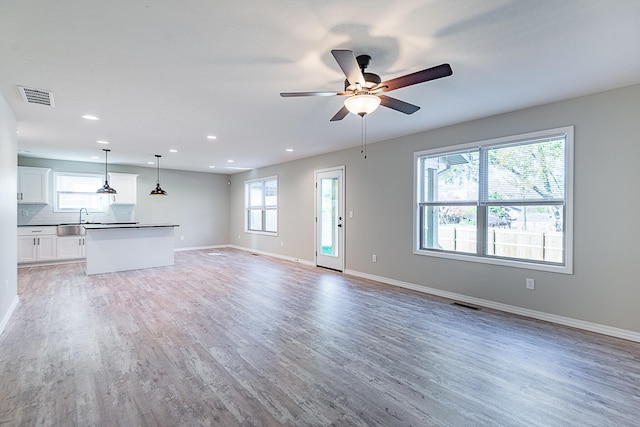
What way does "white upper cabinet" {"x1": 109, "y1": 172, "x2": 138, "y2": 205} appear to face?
toward the camera

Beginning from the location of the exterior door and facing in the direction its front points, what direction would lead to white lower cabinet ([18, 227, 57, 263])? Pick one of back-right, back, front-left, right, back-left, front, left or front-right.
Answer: front-right

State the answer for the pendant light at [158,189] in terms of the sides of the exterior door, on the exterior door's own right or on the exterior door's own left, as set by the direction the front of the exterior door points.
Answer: on the exterior door's own right

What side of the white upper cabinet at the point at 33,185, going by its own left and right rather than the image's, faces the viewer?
front

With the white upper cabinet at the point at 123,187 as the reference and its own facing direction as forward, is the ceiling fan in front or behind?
in front

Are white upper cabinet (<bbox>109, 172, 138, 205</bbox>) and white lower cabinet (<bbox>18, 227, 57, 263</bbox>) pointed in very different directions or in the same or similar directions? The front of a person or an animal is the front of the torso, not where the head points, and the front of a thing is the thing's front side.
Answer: same or similar directions

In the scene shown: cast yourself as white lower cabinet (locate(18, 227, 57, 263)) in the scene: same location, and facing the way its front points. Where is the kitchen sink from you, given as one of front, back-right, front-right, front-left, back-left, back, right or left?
left

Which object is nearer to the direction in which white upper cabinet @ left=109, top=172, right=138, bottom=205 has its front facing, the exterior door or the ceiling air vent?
the ceiling air vent

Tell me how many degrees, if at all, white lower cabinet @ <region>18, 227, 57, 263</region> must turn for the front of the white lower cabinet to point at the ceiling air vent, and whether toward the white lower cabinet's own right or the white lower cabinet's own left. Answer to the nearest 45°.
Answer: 0° — it already faces it

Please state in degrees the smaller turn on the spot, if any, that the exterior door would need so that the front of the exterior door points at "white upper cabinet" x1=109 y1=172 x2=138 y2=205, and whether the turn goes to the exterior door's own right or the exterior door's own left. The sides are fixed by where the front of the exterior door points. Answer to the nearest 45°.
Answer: approximately 45° to the exterior door's own right

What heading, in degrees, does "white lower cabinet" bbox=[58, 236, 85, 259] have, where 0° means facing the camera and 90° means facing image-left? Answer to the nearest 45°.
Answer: approximately 0°

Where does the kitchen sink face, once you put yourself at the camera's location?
facing the viewer

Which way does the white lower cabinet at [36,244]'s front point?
toward the camera

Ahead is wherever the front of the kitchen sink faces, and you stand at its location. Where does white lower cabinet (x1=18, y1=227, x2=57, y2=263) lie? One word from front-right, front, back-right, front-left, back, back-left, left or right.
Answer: right

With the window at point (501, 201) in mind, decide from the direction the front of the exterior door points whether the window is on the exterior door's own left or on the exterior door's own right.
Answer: on the exterior door's own left

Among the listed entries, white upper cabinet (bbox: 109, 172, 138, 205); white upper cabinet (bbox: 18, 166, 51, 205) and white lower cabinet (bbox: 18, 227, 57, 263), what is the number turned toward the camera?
3
